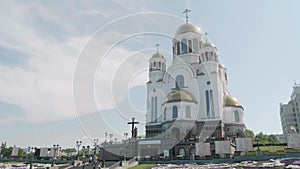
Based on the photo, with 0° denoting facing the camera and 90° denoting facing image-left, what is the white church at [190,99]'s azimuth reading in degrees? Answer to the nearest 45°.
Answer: approximately 0°
